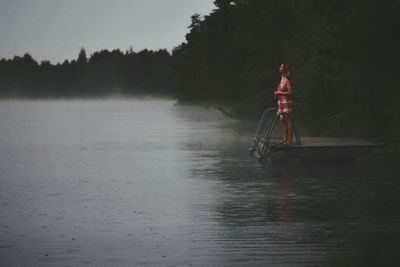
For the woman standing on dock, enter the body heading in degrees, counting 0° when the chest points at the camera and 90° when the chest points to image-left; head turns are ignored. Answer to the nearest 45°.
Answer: approximately 45°
